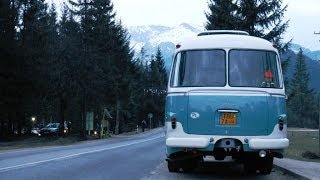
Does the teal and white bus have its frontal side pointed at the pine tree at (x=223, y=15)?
yes

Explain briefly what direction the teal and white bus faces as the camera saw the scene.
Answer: facing away from the viewer

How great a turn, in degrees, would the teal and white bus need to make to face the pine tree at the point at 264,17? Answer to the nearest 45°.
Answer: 0° — it already faces it
